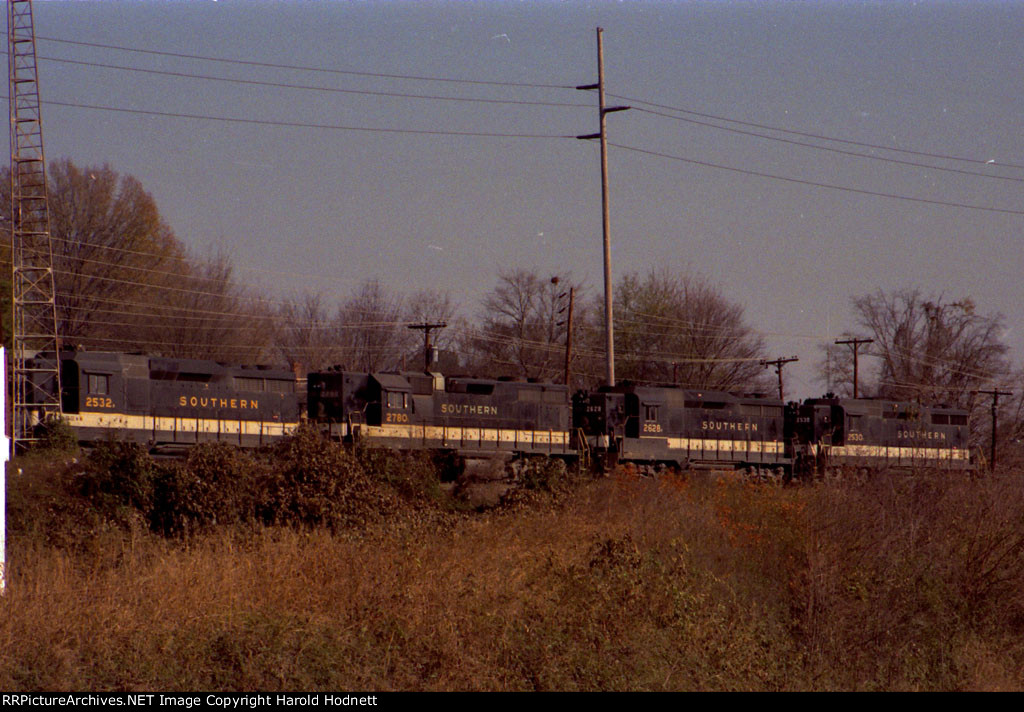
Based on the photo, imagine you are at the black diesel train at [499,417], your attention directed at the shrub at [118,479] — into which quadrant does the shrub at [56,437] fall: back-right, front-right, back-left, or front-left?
front-right

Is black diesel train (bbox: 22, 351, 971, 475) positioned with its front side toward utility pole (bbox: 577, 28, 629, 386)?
no

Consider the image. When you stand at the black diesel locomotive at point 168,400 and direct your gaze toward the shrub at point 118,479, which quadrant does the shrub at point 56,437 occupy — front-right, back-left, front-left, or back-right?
front-right
